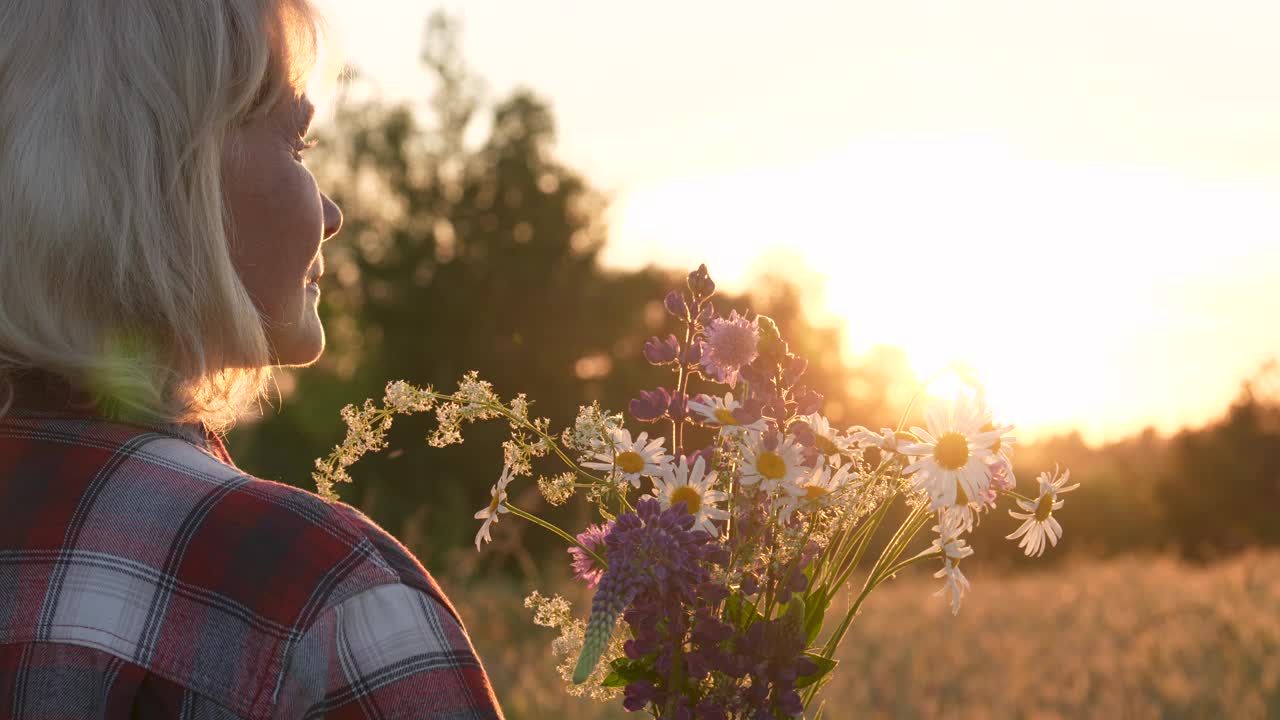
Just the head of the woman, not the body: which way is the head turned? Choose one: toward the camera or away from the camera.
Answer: away from the camera

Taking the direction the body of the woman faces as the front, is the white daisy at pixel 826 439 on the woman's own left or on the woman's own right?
on the woman's own right

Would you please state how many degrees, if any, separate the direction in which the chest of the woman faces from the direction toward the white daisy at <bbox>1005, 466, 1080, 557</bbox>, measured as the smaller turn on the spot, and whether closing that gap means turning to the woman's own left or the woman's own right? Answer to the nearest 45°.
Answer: approximately 45° to the woman's own right

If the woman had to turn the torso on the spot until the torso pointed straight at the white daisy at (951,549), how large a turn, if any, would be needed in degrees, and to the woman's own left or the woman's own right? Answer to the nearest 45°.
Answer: approximately 45° to the woman's own right

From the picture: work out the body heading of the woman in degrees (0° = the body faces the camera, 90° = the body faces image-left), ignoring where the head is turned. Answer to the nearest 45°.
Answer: approximately 225°

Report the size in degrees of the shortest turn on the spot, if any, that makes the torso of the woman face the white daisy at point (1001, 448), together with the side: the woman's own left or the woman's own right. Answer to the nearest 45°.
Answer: approximately 45° to the woman's own right

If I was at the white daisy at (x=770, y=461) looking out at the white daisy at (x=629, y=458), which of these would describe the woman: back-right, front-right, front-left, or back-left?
front-left

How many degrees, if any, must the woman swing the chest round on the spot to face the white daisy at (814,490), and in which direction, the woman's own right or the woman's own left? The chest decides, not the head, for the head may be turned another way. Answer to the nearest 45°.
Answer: approximately 45° to the woman's own right

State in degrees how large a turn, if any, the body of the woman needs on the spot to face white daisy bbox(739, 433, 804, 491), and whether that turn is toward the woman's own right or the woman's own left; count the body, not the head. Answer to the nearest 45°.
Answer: approximately 45° to the woman's own right
